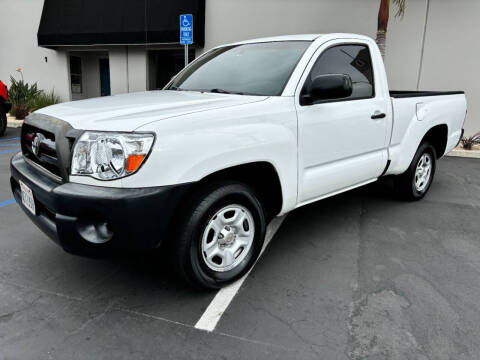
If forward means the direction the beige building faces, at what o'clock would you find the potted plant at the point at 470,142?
The potted plant is roughly at 10 o'clock from the beige building.

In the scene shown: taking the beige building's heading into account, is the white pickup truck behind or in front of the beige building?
in front

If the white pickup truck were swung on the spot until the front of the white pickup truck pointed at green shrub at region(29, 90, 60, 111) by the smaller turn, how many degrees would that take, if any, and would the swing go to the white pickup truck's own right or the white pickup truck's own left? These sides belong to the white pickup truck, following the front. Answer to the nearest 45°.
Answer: approximately 90° to the white pickup truck's own right

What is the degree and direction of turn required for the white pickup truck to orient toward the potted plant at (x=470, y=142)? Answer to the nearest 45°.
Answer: approximately 180°

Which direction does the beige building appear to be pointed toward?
toward the camera

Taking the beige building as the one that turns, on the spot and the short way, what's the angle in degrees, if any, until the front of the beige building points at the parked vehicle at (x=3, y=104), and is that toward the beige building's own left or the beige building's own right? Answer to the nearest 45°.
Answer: approximately 45° to the beige building's own right

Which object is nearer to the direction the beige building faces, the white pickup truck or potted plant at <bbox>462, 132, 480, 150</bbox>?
the white pickup truck

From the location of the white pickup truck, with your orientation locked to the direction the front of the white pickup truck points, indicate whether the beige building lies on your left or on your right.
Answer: on your right

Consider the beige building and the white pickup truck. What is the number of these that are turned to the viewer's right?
0

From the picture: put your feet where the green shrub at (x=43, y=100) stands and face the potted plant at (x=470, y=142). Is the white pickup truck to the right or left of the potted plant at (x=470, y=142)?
right

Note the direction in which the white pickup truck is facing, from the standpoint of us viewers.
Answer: facing the viewer and to the left of the viewer
